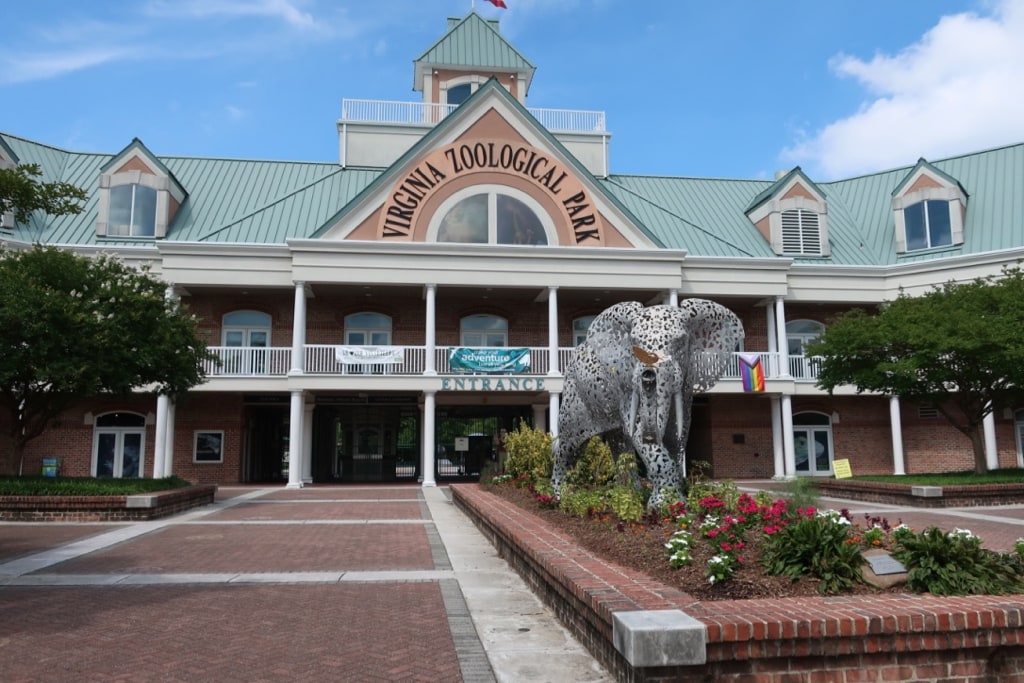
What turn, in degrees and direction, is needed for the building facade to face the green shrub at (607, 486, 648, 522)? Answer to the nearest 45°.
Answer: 0° — it already faces it

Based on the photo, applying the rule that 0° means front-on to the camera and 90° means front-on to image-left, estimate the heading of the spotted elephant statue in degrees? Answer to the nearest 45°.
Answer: approximately 315°

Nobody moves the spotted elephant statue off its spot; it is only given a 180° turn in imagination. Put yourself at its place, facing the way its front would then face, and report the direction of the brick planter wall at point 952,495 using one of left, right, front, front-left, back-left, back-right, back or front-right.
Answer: right

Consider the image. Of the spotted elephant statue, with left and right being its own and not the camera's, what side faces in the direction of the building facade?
back

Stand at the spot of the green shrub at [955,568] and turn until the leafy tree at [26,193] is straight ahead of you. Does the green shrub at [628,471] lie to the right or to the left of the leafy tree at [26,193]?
right

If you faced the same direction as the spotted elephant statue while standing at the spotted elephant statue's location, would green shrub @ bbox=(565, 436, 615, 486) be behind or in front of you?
behind

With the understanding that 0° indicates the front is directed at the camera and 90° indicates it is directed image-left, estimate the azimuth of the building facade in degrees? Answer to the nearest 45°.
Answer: approximately 0°

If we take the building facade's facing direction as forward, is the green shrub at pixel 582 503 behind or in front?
in front

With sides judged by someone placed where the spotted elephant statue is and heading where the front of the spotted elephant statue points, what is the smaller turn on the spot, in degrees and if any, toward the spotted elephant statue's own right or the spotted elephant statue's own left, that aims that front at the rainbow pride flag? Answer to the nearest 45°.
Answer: approximately 135° to the spotted elephant statue's own left

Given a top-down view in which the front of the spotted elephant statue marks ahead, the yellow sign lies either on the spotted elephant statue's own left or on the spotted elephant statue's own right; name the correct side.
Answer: on the spotted elephant statue's own left
